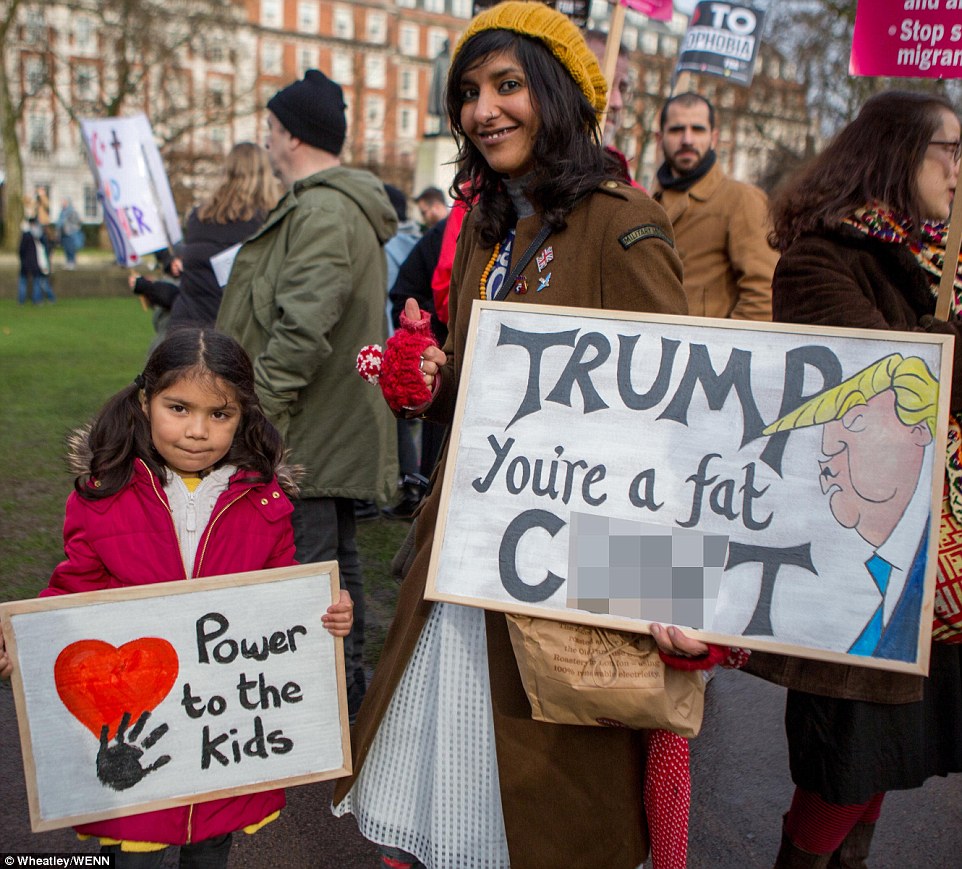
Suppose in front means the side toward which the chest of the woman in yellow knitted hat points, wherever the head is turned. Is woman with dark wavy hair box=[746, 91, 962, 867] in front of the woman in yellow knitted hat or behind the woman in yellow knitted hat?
behind

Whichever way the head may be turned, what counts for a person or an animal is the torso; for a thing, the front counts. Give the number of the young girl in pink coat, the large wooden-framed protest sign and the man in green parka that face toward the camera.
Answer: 2

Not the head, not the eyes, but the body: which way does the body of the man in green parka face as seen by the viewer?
to the viewer's left

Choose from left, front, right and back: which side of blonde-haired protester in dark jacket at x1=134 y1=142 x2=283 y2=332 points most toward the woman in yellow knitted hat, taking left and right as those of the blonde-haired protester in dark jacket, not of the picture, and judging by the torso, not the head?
back

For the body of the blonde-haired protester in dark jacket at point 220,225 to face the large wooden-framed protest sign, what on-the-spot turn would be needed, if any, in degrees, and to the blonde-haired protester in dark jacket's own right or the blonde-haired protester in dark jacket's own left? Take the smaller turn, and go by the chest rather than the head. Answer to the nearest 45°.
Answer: approximately 180°

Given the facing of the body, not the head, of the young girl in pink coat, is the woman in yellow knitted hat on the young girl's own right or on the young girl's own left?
on the young girl's own left

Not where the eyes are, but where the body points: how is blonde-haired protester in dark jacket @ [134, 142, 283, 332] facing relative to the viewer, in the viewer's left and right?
facing away from the viewer

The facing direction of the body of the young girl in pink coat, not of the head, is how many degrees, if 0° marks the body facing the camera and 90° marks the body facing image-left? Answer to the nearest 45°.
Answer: approximately 0°

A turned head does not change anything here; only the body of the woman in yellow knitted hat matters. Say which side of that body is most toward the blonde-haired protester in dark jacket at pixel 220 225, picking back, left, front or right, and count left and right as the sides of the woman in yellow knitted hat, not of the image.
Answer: right

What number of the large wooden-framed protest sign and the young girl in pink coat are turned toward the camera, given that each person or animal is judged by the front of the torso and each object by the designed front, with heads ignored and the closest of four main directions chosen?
2
